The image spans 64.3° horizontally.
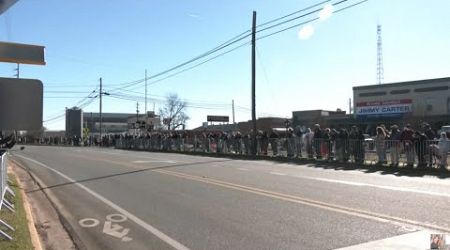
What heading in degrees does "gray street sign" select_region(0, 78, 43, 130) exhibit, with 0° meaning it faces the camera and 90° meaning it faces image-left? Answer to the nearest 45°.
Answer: approximately 180°

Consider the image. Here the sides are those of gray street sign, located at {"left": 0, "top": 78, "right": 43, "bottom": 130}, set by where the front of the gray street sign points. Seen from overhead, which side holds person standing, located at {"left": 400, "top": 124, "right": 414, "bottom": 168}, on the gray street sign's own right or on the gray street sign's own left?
on the gray street sign's own right

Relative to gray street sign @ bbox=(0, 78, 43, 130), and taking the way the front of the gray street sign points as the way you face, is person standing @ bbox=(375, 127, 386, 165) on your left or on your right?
on your right

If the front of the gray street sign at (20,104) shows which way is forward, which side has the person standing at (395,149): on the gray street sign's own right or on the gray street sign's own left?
on the gray street sign's own right
